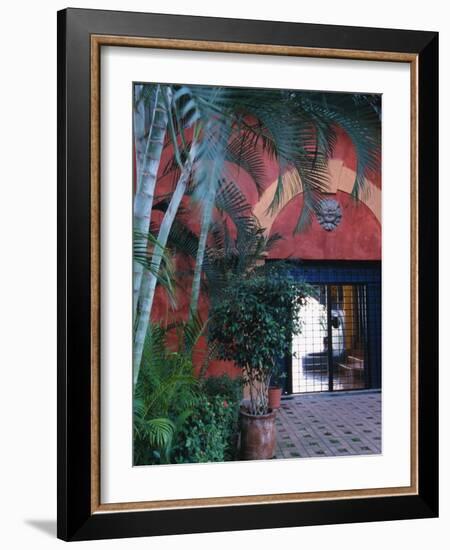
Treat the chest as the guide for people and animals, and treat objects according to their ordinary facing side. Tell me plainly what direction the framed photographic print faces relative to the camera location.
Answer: facing the viewer and to the right of the viewer
